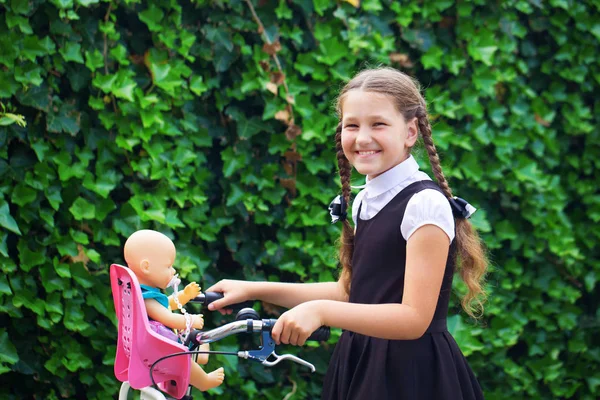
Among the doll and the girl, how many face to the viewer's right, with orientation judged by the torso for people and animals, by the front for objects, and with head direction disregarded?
1

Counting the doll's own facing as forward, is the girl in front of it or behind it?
in front

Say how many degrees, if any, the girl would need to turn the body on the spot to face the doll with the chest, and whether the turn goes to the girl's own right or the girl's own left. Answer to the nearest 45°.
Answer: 0° — they already face it

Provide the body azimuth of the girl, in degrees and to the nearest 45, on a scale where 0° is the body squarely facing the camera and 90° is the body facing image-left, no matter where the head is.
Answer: approximately 45°

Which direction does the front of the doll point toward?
to the viewer's right
